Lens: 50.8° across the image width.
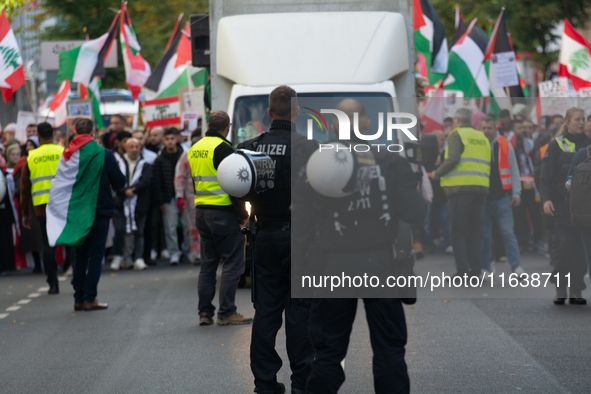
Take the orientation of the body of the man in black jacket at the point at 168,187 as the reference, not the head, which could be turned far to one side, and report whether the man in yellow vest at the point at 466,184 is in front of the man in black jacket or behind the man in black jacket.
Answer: in front

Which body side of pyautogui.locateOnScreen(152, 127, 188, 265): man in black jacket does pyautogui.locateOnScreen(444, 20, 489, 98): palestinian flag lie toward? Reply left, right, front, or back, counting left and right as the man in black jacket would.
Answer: left

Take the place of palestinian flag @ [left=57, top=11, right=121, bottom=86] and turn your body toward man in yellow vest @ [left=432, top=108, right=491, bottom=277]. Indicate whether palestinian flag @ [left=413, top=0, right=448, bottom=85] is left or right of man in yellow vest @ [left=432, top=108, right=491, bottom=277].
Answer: left

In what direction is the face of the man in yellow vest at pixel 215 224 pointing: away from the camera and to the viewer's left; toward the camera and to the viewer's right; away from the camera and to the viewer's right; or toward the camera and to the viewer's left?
away from the camera and to the viewer's right

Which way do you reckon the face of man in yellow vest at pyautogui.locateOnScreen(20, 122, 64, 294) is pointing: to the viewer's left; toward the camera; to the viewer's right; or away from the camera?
away from the camera

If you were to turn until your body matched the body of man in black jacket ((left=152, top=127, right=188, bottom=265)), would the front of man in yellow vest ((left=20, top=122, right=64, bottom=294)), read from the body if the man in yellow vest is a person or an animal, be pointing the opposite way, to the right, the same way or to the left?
the opposite way

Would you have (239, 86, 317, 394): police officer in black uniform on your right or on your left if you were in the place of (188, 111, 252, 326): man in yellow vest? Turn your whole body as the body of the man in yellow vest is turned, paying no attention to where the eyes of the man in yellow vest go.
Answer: on your right

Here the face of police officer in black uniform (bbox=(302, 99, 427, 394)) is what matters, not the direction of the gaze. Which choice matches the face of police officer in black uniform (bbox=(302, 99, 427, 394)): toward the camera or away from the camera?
away from the camera

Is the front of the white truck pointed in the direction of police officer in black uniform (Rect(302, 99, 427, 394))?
yes

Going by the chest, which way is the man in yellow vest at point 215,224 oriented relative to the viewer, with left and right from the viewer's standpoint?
facing away from the viewer and to the right of the viewer

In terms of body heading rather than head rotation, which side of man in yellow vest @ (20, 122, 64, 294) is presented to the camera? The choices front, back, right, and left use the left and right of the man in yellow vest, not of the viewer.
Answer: back

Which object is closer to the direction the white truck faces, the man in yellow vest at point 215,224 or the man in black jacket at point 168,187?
the man in yellow vest
